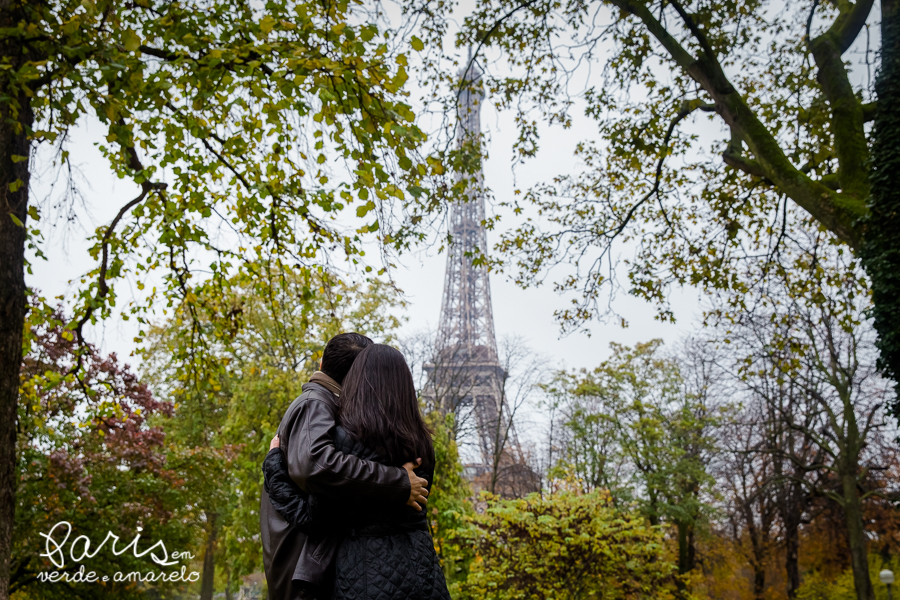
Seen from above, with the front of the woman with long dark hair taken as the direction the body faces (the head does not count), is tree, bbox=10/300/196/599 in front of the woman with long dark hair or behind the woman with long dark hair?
in front

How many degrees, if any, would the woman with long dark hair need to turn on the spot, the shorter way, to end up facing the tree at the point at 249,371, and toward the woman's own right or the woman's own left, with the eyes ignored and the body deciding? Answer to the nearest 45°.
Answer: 0° — they already face it

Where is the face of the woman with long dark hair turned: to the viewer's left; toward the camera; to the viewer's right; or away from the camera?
away from the camera

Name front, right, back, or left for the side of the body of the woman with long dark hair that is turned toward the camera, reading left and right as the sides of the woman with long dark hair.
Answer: back

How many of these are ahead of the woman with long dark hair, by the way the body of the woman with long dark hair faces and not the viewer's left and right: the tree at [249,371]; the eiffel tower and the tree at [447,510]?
3

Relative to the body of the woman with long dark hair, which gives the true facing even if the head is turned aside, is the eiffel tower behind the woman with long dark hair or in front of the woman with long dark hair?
in front
